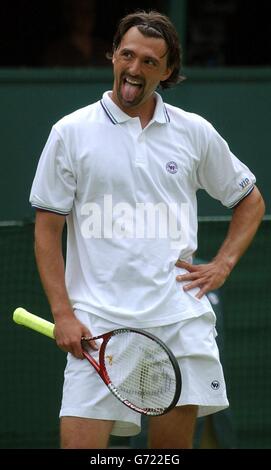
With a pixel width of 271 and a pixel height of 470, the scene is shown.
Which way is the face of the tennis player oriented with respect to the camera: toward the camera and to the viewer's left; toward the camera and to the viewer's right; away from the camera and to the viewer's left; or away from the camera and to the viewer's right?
toward the camera and to the viewer's left

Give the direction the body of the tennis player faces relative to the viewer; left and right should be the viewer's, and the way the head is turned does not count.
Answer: facing the viewer
